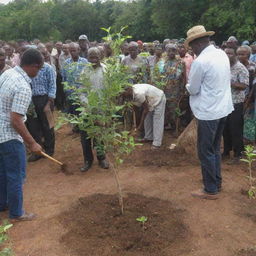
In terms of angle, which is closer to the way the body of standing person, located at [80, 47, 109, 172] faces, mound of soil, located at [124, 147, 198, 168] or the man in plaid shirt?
the man in plaid shirt

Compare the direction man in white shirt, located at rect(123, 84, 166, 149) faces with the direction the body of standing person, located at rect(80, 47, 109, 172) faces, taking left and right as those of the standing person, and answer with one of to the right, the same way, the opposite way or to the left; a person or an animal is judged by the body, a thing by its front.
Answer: to the right

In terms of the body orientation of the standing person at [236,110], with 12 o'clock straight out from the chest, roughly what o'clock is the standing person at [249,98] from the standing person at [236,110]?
the standing person at [249,98] is roughly at 5 o'clock from the standing person at [236,110].

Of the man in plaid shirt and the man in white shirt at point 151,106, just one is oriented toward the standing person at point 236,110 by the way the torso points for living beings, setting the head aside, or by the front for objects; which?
the man in plaid shirt

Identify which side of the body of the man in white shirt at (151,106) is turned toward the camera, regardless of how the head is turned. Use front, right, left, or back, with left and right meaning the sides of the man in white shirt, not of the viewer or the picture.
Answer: left

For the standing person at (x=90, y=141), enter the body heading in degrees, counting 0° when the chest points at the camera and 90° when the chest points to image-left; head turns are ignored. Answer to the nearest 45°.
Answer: approximately 0°

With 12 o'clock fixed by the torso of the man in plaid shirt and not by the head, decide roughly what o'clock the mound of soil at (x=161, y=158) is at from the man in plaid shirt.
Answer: The mound of soil is roughly at 11 o'clock from the man in plaid shirt.

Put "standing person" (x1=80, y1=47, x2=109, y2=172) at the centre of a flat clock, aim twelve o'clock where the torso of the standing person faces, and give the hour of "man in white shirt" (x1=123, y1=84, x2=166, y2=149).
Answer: The man in white shirt is roughly at 8 o'clock from the standing person.

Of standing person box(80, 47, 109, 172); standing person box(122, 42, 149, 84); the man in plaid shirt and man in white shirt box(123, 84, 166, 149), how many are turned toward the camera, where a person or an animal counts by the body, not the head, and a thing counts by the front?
2

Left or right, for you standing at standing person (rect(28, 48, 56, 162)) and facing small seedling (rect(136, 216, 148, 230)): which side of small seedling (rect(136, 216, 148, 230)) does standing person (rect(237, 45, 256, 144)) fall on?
left

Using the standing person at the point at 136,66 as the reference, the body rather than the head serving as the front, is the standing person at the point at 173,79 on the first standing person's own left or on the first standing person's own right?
on the first standing person's own left

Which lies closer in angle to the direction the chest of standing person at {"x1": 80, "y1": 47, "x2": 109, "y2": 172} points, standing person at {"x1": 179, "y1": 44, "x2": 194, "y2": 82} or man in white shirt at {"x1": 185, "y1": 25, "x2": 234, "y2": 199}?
the man in white shirt

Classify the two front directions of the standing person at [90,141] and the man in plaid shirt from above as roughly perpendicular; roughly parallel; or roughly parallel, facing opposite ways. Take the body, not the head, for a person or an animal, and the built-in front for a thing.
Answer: roughly perpendicular

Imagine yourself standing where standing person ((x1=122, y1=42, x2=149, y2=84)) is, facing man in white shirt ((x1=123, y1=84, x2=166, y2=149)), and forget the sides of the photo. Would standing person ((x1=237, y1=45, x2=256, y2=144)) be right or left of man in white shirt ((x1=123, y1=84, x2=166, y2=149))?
left
